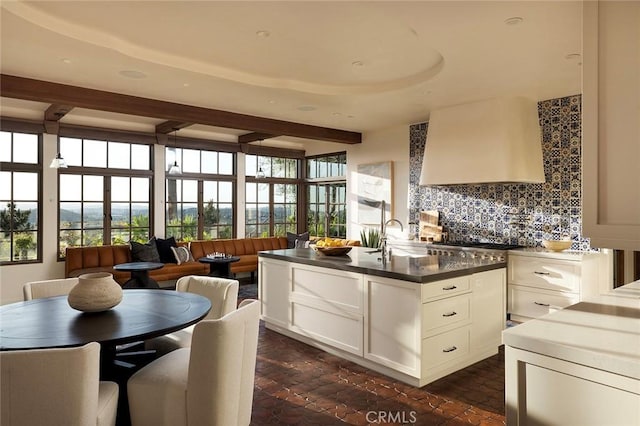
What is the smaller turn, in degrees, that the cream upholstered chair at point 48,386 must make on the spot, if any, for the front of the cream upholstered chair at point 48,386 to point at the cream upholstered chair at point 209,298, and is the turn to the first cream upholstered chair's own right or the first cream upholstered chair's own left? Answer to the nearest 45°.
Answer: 0° — it already faces it

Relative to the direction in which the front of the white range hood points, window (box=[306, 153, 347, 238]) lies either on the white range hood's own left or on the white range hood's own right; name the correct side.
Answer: on the white range hood's own right

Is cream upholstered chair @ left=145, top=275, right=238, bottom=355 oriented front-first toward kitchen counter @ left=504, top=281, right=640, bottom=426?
no

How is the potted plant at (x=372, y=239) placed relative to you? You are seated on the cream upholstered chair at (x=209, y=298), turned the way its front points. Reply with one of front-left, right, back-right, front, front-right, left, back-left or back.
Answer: back

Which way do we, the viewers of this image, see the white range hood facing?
facing the viewer and to the left of the viewer

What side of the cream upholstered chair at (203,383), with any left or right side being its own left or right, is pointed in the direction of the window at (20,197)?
front

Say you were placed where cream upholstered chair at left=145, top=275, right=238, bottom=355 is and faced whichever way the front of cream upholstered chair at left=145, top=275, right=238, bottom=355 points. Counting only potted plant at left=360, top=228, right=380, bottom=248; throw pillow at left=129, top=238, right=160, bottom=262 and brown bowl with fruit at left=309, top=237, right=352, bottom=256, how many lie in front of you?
0

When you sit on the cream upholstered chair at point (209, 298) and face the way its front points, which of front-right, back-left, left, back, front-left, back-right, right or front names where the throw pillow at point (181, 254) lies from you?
back-right

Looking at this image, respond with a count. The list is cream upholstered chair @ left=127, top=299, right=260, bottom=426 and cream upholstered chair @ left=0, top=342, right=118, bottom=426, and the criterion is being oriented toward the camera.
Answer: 0

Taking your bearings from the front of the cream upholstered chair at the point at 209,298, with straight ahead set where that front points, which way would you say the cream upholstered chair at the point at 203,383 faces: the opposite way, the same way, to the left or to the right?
to the right

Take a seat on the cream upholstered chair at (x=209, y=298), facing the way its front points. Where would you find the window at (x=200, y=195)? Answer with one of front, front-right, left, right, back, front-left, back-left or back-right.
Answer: back-right

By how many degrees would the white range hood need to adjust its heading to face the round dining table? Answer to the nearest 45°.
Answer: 0° — it already faces it

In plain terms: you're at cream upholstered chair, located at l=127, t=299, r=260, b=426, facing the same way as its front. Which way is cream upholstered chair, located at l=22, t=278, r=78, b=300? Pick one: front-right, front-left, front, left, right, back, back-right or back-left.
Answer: front

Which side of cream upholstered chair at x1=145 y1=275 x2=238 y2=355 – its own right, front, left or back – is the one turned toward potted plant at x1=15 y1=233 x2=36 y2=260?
right

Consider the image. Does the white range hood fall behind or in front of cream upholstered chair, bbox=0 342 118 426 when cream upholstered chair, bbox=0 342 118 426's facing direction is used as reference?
in front

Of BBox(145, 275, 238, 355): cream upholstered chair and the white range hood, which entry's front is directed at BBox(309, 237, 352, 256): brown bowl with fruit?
the white range hood

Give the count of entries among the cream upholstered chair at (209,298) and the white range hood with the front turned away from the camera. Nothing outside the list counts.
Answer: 0

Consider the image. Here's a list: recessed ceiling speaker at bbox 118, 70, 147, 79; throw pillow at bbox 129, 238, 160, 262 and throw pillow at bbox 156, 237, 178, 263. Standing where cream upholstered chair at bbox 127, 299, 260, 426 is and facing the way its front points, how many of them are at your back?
0

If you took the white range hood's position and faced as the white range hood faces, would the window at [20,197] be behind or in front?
in front

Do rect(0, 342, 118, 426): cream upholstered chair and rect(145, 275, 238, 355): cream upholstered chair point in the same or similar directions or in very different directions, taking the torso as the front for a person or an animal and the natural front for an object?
very different directions

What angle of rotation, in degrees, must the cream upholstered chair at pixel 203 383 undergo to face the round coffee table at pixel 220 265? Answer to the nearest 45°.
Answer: approximately 45° to its right

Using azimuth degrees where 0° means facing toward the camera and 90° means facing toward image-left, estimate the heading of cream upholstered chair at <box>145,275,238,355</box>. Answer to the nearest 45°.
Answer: approximately 45°
